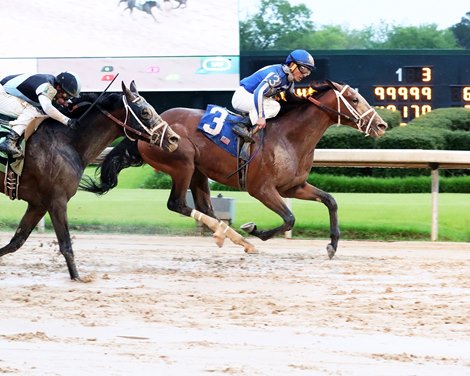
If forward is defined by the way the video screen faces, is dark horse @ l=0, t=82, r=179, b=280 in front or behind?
in front

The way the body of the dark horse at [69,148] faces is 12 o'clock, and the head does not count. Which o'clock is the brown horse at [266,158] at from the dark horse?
The brown horse is roughly at 11 o'clock from the dark horse.

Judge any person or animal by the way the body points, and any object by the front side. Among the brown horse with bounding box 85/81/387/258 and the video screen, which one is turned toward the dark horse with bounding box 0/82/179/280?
the video screen

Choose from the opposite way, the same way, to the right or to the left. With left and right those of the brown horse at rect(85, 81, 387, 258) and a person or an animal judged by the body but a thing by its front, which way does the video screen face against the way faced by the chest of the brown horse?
to the right

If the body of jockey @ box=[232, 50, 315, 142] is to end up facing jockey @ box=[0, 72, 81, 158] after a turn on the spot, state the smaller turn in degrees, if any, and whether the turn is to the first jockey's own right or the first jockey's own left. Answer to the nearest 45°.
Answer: approximately 135° to the first jockey's own right

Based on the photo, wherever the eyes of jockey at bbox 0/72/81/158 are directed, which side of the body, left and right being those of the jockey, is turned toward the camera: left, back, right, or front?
right

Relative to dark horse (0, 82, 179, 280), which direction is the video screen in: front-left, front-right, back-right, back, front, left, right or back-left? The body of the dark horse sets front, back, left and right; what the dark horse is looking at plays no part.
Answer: left

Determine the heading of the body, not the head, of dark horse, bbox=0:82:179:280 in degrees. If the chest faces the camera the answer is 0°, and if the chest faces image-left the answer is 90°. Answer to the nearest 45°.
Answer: approximately 270°

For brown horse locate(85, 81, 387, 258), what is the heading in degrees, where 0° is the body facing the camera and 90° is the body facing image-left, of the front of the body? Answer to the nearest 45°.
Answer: approximately 270°

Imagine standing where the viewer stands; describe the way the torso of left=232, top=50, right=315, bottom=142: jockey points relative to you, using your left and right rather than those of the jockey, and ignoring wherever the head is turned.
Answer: facing to the right of the viewer

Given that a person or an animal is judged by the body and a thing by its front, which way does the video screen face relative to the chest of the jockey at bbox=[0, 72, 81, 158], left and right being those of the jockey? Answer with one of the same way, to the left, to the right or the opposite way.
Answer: to the right

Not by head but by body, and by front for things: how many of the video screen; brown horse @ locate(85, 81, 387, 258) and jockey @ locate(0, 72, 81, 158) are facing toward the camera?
1

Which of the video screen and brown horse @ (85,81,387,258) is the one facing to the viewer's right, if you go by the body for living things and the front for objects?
the brown horse

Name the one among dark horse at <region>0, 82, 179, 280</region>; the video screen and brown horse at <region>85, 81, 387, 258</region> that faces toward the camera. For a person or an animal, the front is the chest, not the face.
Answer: the video screen

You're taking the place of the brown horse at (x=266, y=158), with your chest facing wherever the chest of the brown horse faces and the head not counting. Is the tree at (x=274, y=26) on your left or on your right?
on your left
